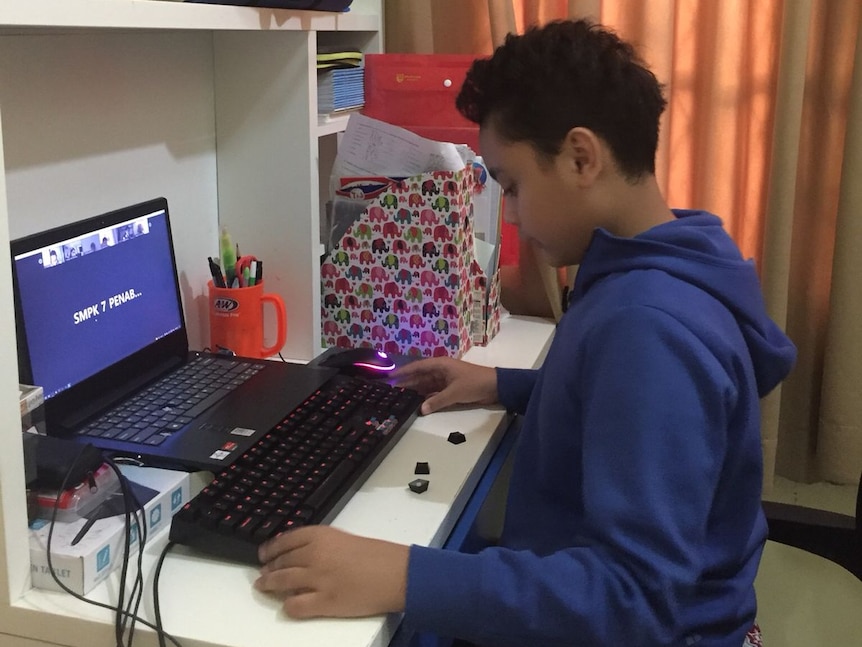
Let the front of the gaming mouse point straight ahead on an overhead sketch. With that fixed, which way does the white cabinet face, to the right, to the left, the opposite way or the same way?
the opposite way

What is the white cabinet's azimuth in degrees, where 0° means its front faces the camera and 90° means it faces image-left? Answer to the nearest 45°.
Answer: approximately 315°

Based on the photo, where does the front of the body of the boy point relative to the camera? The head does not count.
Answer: to the viewer's left

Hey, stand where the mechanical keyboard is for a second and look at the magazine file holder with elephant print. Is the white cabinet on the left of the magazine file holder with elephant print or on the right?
left

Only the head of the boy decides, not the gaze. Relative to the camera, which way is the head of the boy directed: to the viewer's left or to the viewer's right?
to the viewer's left

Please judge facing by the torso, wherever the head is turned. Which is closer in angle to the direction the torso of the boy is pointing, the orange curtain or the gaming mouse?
the gaming mouse

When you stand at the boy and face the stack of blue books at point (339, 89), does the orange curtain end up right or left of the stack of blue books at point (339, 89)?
right
